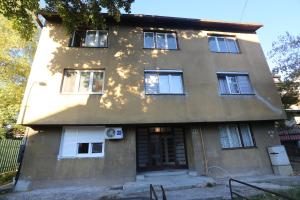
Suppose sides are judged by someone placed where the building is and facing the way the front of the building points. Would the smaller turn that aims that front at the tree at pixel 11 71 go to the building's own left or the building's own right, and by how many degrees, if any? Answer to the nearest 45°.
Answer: approximately 90° to the building's own right

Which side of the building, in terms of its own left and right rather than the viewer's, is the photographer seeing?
front

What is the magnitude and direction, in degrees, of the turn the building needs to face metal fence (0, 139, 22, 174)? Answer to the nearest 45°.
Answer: approximately 90° to its right
